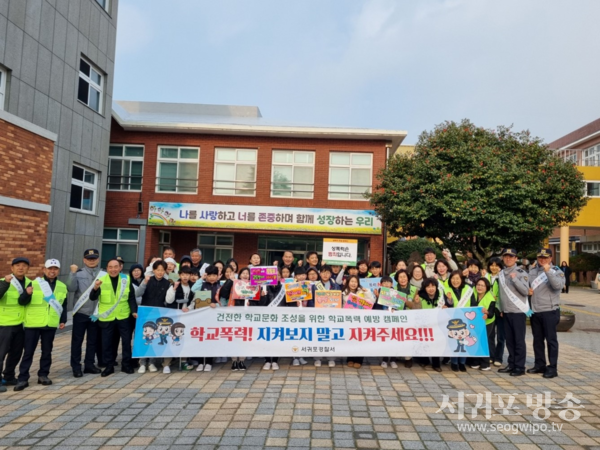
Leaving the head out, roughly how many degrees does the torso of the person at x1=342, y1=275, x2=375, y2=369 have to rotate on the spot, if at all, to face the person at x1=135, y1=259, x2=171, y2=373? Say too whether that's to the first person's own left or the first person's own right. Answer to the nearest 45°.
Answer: approximately 90° to the first person's own right

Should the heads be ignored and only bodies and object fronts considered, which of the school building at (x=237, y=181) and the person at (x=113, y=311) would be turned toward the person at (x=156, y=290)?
the school building

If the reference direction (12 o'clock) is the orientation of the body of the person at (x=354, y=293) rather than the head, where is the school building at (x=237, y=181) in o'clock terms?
The school building is roughly at 5 o'clock from the person.

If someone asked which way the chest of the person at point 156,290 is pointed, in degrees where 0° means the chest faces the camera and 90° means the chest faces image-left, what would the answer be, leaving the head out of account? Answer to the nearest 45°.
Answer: approximately 0°

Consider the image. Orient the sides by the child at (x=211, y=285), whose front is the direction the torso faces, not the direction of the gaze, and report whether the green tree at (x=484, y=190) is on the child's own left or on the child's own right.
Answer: on the child's own left

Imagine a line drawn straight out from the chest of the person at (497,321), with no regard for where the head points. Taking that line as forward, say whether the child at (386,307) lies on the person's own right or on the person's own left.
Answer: on the person's own right
